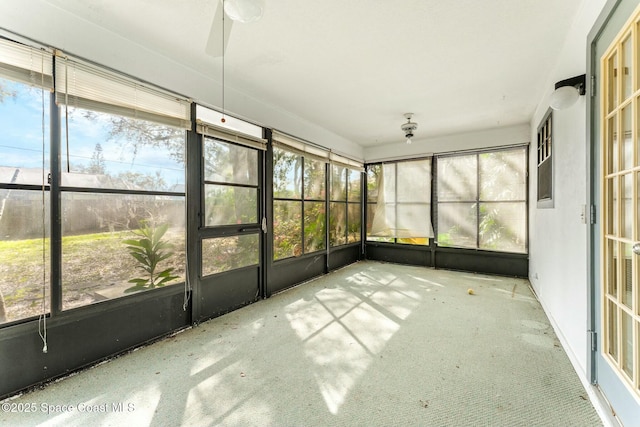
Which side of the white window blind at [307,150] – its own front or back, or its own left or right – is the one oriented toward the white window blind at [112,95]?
right

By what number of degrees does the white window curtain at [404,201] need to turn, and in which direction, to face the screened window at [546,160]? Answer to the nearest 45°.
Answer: approximately 45° to its left

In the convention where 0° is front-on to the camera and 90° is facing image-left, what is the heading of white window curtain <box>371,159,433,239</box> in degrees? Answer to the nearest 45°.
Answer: approximately 0°

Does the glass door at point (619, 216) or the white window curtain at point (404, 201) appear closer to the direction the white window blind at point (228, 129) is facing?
the glass door

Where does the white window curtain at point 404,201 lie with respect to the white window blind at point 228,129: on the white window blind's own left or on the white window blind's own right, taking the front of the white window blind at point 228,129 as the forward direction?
on the white window blind's own left

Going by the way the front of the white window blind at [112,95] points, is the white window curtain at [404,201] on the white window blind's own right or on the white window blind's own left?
on the white window blind's own left

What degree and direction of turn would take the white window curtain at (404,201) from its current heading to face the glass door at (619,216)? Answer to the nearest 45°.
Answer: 0° — it already faces it

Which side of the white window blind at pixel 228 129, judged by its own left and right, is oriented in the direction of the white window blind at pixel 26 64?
right
